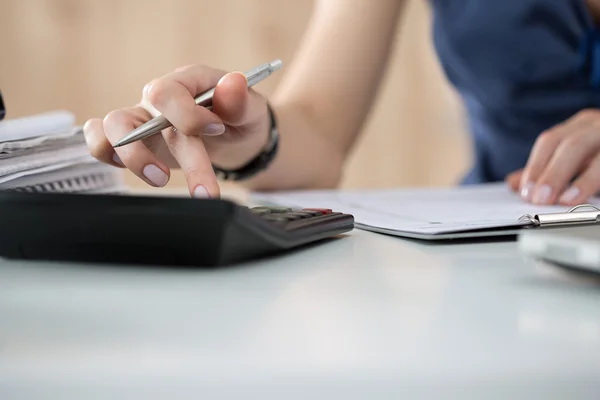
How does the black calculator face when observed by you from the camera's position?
facing away from the viewer and to the right of the viewer
